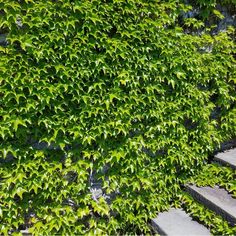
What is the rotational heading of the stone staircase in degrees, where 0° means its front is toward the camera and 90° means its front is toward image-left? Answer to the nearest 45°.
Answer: approximately 45°
